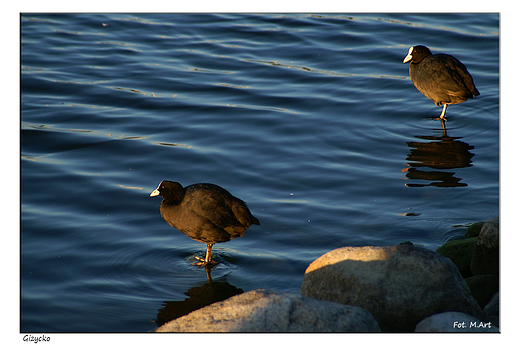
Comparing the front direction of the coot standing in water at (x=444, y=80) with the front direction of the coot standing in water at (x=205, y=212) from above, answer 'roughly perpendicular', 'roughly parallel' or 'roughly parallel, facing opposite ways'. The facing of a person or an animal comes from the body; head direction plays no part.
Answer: roughly parallel

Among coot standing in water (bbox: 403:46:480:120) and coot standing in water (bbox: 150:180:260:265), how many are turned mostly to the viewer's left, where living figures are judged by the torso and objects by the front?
2

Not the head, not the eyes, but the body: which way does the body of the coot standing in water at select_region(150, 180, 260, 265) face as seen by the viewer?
to the viewer's left

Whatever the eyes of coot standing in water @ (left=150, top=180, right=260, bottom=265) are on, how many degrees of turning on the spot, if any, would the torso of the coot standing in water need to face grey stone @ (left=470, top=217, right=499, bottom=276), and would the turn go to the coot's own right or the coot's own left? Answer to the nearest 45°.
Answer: approximately 180°

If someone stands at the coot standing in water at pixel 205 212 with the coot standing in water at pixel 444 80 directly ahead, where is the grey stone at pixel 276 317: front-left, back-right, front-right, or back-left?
back-right

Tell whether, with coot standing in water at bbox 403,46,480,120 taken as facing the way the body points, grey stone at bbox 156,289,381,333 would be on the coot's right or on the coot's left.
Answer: on the coot's left

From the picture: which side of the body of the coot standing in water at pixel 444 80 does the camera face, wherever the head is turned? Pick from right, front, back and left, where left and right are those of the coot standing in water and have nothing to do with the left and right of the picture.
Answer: left

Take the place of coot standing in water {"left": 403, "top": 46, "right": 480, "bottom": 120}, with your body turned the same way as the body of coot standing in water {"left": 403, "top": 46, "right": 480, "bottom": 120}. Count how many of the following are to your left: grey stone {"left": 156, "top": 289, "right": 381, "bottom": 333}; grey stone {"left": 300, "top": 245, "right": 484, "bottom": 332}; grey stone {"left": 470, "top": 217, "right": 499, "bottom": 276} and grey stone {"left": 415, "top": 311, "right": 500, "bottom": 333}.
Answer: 4

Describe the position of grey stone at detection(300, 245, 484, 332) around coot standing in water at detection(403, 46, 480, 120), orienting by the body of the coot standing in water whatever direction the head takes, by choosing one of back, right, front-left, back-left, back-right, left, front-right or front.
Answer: left

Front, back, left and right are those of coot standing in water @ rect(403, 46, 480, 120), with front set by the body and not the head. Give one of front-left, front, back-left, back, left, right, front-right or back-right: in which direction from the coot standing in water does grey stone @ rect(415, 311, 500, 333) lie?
left

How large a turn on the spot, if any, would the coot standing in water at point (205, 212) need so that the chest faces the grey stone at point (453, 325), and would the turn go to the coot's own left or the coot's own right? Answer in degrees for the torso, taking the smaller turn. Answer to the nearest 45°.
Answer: approximately 135° to the coot's own left

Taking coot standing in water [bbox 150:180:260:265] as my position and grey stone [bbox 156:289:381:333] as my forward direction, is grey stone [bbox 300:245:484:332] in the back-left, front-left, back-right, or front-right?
front-left

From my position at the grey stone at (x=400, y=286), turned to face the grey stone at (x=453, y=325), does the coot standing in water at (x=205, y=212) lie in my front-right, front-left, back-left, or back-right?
back-right

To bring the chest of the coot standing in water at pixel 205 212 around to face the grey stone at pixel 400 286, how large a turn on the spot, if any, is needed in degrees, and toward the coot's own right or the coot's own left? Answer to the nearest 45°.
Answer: approximately 135° to the coot's own left
